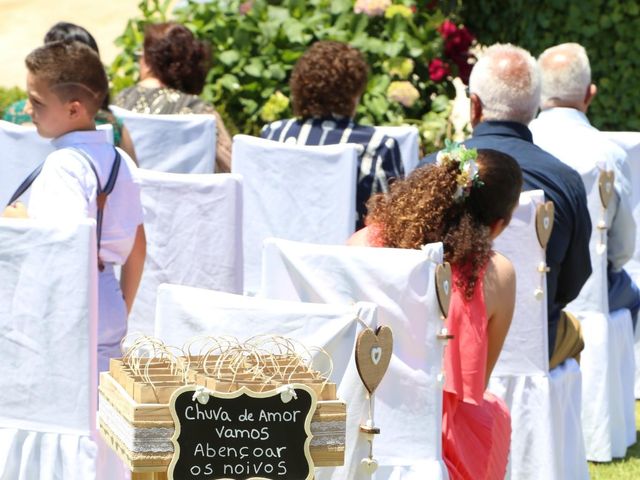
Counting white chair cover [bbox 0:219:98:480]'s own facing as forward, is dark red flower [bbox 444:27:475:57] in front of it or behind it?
in front

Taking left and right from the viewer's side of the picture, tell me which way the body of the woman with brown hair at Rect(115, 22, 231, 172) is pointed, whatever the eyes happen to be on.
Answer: facing away from the viewer and to the left of the viewer

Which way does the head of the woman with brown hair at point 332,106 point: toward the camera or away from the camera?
away from the camera

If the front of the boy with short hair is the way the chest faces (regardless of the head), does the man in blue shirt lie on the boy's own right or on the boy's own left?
on the boy's own right

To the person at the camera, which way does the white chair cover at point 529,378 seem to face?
facing away from the viewer and to the right of the viewer

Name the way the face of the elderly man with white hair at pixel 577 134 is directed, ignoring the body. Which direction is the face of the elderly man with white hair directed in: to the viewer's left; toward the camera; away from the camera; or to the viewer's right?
away from the camera

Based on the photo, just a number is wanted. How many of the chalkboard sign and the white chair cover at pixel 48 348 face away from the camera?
1

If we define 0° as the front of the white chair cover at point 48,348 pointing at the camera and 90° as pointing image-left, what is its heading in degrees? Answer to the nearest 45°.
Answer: approximately 180°

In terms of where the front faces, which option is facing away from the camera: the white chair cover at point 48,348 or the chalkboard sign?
the white chair cover

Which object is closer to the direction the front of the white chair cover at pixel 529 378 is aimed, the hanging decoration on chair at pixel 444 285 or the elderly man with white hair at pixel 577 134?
the elderly man with white hair

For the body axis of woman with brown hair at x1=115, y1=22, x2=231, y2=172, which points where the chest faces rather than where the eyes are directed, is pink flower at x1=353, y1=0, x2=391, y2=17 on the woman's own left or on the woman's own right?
on the woman's own right

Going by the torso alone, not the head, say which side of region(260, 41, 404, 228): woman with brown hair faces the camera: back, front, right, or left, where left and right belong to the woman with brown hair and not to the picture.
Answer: back

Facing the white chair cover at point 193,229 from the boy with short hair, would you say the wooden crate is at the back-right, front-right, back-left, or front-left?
back-right

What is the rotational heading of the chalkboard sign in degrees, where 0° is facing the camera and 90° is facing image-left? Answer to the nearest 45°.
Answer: approximately 0°
